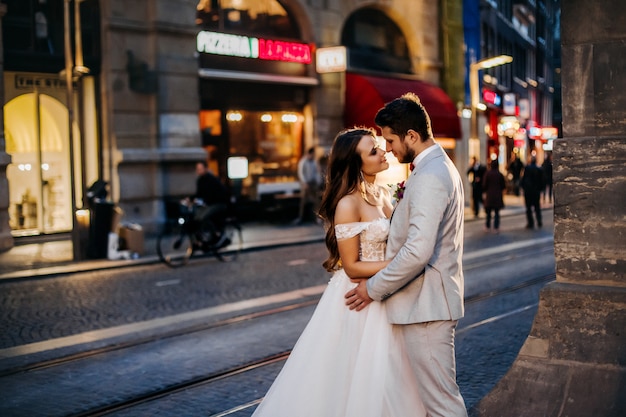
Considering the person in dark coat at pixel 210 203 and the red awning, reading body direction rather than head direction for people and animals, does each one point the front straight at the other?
no

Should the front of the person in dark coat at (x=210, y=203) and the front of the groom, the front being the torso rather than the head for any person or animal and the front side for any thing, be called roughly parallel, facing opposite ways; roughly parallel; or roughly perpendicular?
roughly parallel

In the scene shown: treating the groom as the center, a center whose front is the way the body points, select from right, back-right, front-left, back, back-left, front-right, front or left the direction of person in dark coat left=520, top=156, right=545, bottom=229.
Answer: right

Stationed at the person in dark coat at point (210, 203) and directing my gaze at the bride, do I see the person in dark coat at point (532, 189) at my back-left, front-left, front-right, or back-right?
back-left

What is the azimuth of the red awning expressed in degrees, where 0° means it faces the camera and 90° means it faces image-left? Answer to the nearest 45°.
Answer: approximately 315°

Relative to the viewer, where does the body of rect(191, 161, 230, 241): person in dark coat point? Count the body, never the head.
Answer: to the viewer's left

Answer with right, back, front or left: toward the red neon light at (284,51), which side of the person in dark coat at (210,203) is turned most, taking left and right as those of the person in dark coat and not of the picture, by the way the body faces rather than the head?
right

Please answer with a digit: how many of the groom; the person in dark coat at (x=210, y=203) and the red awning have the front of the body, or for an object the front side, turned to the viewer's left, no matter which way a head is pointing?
2

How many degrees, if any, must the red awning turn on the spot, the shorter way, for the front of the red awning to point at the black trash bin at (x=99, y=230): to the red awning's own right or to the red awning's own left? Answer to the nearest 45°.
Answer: approximately 90° to the red awning's own right

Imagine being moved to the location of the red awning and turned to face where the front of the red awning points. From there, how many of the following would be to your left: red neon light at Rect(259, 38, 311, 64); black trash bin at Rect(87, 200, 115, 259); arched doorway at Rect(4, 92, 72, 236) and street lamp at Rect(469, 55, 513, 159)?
1

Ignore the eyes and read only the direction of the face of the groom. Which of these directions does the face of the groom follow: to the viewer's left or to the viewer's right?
to the viewer's left

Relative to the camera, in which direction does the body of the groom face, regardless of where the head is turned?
to the viewer's left

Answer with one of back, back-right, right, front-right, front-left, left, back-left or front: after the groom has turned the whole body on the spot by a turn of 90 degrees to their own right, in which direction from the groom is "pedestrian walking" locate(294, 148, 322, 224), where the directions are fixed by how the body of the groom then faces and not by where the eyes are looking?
front

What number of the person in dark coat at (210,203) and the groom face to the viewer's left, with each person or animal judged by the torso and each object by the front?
2

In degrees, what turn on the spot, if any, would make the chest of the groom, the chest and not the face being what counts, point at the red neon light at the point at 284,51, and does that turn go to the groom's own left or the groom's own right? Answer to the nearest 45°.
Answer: approximately 90° to the groom's own right

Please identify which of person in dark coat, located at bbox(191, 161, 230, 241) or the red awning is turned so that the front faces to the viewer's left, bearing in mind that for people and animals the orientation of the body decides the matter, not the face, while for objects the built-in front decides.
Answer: the person in dark coat

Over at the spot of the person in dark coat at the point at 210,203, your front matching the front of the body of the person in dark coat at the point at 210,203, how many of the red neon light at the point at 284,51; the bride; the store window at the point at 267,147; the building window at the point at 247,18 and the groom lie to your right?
3

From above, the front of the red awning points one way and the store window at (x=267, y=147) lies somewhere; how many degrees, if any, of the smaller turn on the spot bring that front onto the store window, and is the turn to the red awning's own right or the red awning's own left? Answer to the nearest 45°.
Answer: approximately 90° to the red awning's own right
